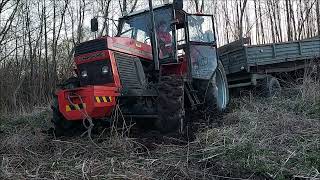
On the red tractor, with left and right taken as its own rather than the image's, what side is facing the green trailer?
back
